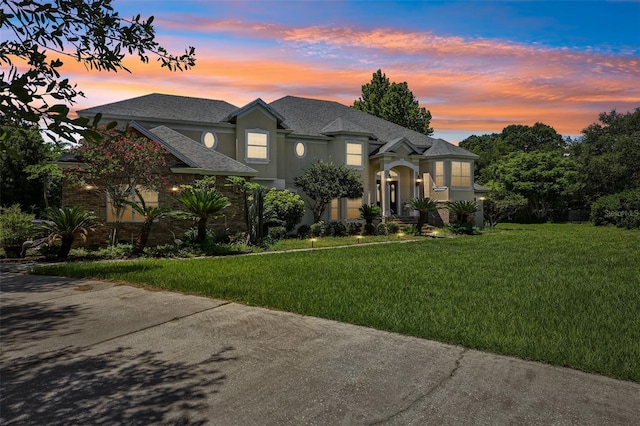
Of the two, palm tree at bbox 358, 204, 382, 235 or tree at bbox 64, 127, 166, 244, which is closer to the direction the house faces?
the palm tree

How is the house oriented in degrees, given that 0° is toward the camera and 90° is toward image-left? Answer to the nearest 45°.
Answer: approximately 315°

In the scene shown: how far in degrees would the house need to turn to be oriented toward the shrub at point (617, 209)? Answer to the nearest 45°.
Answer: approximately 45° to its left

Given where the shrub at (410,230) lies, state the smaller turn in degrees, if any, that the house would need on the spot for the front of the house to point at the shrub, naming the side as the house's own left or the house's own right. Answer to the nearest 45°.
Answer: approximately 45° to the house's own left

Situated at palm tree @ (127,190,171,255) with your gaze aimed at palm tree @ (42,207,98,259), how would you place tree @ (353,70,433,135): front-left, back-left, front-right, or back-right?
back-right

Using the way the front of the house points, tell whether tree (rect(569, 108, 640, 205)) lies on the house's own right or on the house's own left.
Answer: on the house's own left
